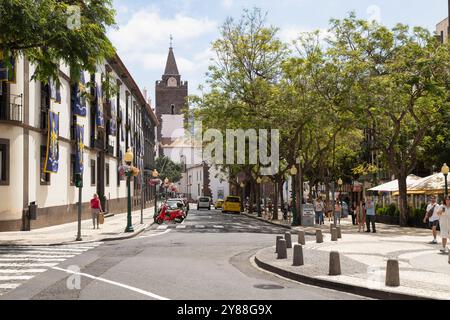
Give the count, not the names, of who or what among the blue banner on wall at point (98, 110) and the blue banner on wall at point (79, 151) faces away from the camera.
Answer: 0

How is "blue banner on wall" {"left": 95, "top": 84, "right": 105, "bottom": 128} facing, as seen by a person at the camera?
facing the viewer and to the right of the viewer

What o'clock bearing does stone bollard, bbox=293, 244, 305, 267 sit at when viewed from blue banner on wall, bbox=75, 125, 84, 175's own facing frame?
The stone bollard is roughly at 1 o'clock from the blue banner on wall.

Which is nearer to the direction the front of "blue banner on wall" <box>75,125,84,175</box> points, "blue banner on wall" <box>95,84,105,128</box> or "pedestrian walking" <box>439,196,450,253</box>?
the pedestrian walking

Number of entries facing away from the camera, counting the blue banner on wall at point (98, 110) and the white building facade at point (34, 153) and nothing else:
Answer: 0

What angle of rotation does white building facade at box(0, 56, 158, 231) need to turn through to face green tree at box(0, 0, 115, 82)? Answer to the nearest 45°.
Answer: approximately 45° to its right

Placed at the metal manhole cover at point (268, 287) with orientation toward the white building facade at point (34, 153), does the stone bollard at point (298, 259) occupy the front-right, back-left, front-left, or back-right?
front-right

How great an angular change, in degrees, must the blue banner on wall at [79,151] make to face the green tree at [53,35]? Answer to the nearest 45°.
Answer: approximately 45° to its right

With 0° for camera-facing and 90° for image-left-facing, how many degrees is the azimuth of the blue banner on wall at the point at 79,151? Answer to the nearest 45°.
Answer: approximately 315°

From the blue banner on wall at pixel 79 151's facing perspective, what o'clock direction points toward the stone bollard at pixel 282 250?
The stone bollard is roughly at 1 o'clock from the blue banner on wall.

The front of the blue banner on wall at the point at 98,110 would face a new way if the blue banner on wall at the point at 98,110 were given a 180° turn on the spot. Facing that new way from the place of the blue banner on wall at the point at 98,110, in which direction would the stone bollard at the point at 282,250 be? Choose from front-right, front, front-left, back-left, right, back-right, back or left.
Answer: back-left

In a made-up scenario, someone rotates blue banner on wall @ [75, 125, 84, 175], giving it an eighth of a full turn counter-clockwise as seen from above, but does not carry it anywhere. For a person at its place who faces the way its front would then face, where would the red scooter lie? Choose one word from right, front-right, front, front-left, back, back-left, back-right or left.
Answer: front

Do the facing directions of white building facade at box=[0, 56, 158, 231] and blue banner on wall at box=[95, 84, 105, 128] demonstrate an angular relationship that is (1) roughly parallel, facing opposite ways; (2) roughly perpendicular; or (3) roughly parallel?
roughly parallel

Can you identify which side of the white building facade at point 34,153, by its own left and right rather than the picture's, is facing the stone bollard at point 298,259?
front

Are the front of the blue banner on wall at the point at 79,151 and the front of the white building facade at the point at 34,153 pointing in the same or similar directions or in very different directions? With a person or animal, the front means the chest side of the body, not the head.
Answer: same or similar directions

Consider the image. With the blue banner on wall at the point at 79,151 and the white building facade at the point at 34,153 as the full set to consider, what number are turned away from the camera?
0
